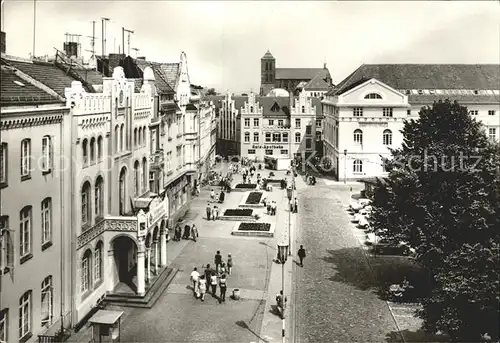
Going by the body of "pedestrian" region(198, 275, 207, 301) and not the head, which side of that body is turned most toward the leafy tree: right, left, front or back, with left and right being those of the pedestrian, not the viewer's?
right

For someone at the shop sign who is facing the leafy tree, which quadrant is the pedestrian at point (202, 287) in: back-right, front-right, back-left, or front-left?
front-right

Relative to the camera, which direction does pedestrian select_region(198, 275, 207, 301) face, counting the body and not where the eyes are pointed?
away from the camera

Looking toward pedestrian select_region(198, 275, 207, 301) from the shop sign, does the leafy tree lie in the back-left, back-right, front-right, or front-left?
front-left
